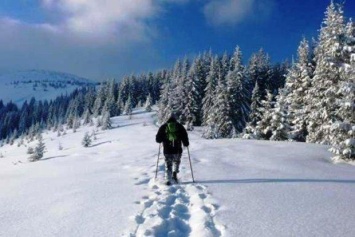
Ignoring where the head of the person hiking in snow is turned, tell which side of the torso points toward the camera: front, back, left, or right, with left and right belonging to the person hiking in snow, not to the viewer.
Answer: back

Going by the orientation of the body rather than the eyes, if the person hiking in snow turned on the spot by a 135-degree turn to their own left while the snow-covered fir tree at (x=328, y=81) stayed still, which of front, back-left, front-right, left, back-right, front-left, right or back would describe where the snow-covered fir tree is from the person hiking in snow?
back

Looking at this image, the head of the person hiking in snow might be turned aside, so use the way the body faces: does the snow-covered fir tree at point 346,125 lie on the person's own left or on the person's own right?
on the person's own right

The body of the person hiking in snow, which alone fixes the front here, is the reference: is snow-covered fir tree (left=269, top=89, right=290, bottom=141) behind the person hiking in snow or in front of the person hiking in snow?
in front
